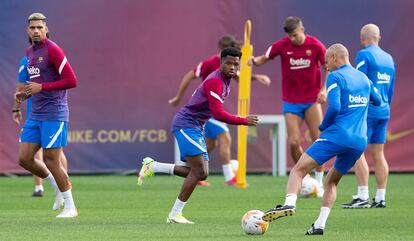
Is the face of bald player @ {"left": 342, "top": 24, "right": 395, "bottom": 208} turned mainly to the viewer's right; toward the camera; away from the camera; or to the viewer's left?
away from the camera

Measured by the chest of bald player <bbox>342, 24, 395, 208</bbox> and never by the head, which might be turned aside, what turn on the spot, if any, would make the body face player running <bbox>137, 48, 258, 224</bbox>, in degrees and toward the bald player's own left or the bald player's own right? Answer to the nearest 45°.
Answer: approximately 90° to the bald player's own left

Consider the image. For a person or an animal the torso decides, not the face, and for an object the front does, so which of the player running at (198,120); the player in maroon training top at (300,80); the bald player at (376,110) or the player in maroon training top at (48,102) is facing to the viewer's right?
the player running

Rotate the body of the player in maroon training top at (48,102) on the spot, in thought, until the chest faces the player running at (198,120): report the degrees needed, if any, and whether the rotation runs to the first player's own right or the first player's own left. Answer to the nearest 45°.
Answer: approximately 90° to the first player's own left

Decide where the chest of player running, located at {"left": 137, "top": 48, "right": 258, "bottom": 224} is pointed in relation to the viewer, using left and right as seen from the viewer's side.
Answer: facing to the right of the viewer

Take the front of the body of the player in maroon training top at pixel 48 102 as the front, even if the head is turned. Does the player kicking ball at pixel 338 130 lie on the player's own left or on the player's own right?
on the player's own left

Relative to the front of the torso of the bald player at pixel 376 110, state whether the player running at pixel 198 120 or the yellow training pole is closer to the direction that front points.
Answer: the yellow training pole

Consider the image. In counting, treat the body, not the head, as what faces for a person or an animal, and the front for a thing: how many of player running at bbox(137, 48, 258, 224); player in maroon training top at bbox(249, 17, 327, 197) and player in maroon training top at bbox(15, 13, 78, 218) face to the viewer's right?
1
